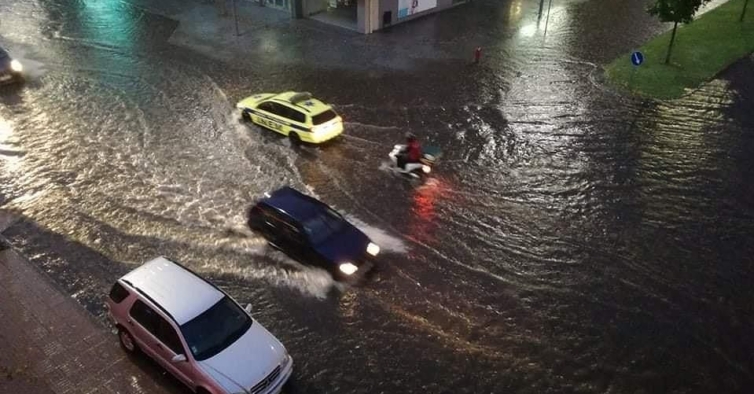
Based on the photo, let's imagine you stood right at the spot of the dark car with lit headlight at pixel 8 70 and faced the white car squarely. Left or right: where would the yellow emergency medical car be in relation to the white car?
left

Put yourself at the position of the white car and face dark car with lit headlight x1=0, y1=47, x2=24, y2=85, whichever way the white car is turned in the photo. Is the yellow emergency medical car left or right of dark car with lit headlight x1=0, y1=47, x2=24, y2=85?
right

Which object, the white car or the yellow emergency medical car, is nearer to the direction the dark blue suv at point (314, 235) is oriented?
the white car

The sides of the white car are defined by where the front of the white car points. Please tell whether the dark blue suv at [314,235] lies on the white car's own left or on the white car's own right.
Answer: on the white car's own left

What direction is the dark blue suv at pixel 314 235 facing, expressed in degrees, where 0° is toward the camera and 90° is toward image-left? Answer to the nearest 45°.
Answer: approximately 315°

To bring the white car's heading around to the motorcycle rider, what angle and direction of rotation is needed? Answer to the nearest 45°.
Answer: approximately 90° to its left

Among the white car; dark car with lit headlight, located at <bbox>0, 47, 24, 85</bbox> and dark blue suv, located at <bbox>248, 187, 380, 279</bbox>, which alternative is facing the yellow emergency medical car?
dark car with lit headlight, located at <bbox>0, 47, 24, 85</bbox>
